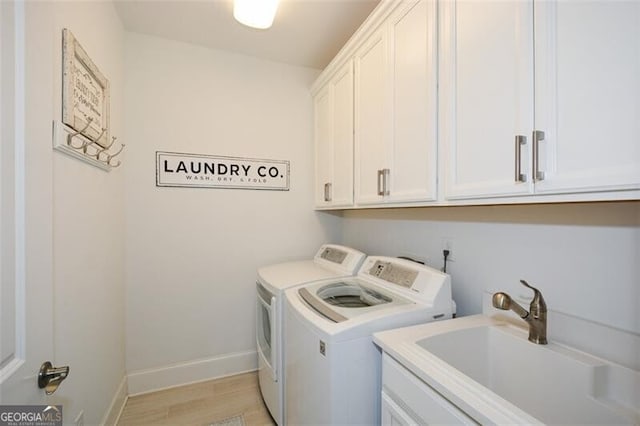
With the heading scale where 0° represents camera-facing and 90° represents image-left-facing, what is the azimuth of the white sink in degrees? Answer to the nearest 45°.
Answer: approximately 45°

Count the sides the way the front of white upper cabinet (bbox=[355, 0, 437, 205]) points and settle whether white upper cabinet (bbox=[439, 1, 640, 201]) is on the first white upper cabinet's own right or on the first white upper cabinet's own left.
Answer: on the first white upper cabinet's own left

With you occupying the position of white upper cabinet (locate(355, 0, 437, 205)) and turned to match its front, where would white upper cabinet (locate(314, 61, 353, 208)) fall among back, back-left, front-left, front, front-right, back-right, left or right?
right

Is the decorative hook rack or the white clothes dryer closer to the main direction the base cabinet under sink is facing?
the decorative hook rack

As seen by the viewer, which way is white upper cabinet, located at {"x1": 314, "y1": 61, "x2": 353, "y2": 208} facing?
to the viewer's left

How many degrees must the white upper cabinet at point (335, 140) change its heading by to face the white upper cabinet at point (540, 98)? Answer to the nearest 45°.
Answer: approximately 135° to its left
